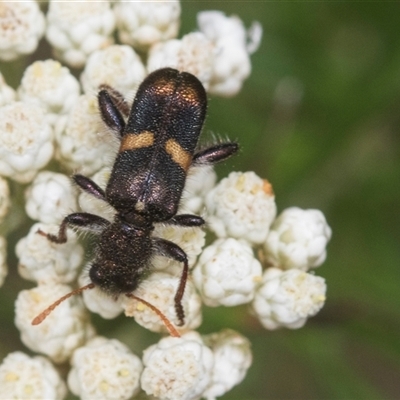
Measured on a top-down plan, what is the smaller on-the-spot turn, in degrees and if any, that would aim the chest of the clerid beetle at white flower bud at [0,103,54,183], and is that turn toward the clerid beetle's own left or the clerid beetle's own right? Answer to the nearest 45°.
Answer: approximately 90° to the clerid beetle's own right

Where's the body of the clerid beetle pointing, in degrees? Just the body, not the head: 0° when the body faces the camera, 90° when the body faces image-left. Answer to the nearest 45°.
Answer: approximately 0°

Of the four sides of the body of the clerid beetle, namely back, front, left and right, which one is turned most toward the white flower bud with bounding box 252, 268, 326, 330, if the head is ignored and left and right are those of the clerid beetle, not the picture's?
left

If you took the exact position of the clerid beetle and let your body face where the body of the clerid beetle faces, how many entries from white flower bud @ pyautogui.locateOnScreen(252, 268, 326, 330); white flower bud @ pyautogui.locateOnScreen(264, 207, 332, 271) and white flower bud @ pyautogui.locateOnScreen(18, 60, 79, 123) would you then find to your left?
2

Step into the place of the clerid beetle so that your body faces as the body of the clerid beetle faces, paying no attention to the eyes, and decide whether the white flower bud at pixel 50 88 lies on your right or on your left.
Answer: on your right

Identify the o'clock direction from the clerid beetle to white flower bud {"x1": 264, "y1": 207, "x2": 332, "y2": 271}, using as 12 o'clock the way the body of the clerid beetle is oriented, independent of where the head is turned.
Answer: The white flower bud is roughly at 9 o'clock from the clerid beetle.
